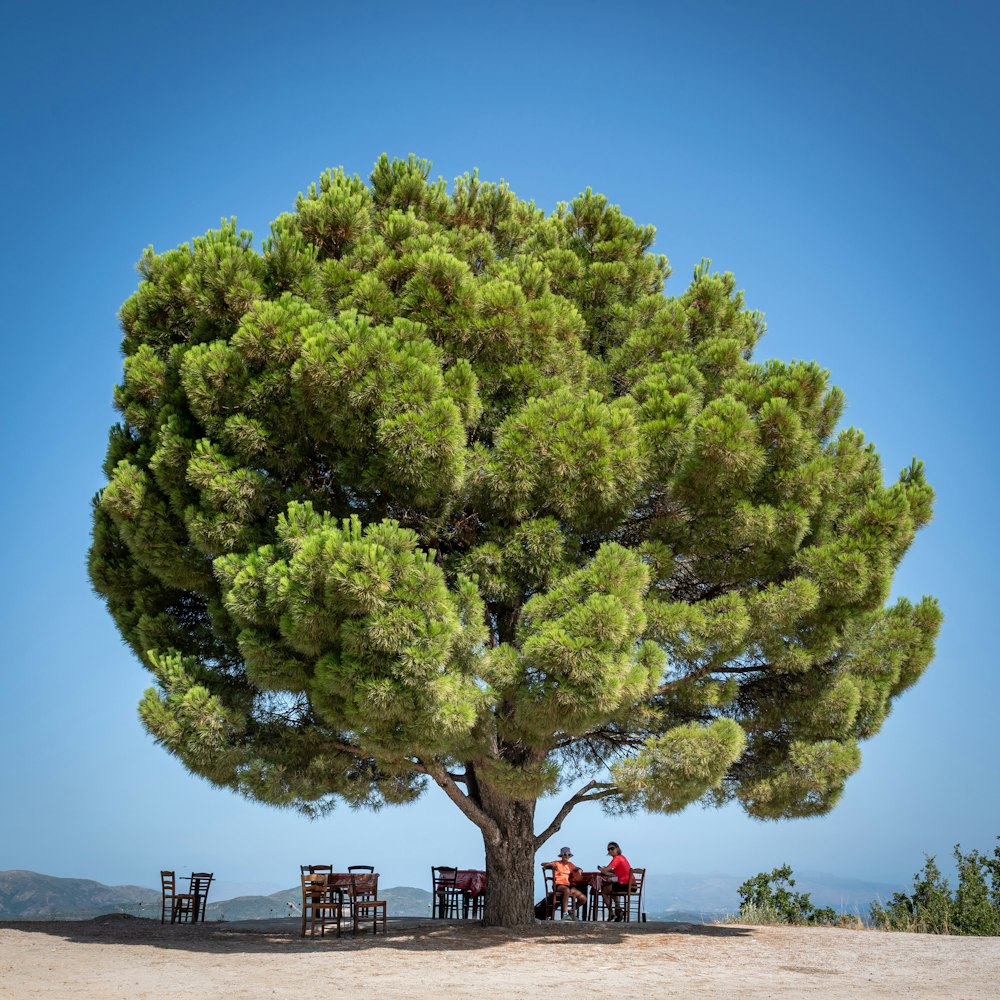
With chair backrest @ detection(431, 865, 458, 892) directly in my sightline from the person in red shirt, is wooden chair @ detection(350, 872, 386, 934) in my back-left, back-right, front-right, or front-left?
front-left

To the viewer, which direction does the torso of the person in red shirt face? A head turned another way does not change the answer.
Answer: to the viewer's left

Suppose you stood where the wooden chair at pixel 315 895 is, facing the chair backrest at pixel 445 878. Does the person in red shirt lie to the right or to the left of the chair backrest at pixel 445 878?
right

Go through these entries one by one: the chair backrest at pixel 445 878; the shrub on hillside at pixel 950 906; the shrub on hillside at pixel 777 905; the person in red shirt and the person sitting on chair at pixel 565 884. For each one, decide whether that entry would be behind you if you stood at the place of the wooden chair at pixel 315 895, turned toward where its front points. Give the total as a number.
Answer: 0

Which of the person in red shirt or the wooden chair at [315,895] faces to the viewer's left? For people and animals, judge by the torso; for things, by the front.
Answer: the person in red shirt

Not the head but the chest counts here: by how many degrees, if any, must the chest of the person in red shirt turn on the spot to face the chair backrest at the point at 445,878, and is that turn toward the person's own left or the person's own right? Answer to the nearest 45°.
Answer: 0° — they already face it

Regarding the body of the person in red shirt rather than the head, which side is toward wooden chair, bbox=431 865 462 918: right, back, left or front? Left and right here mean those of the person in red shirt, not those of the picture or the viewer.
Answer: front

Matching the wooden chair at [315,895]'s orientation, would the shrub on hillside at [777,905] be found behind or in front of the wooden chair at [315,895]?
in front

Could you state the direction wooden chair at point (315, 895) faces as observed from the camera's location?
facing away from the viewer and to the right of the viewer

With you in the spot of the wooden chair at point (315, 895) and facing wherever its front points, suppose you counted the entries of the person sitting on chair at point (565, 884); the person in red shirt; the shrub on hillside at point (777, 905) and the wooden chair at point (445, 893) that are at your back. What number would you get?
0

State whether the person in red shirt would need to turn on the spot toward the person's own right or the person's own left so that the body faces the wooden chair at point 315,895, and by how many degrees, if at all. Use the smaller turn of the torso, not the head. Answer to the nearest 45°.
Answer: approximately 45° to the person's own left

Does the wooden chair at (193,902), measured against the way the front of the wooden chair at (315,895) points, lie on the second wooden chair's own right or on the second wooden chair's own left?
on the second wooden chair's own left

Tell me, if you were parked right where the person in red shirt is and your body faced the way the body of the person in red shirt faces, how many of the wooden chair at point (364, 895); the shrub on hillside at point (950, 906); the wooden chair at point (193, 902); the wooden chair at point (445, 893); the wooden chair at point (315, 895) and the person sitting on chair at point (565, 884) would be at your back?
1

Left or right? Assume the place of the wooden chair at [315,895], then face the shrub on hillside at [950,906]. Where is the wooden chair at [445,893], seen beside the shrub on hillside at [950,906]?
left

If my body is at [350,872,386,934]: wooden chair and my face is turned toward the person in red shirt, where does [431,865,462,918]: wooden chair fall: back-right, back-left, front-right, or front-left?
front-left

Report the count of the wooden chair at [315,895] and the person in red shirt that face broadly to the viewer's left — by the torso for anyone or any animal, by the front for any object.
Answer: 1
